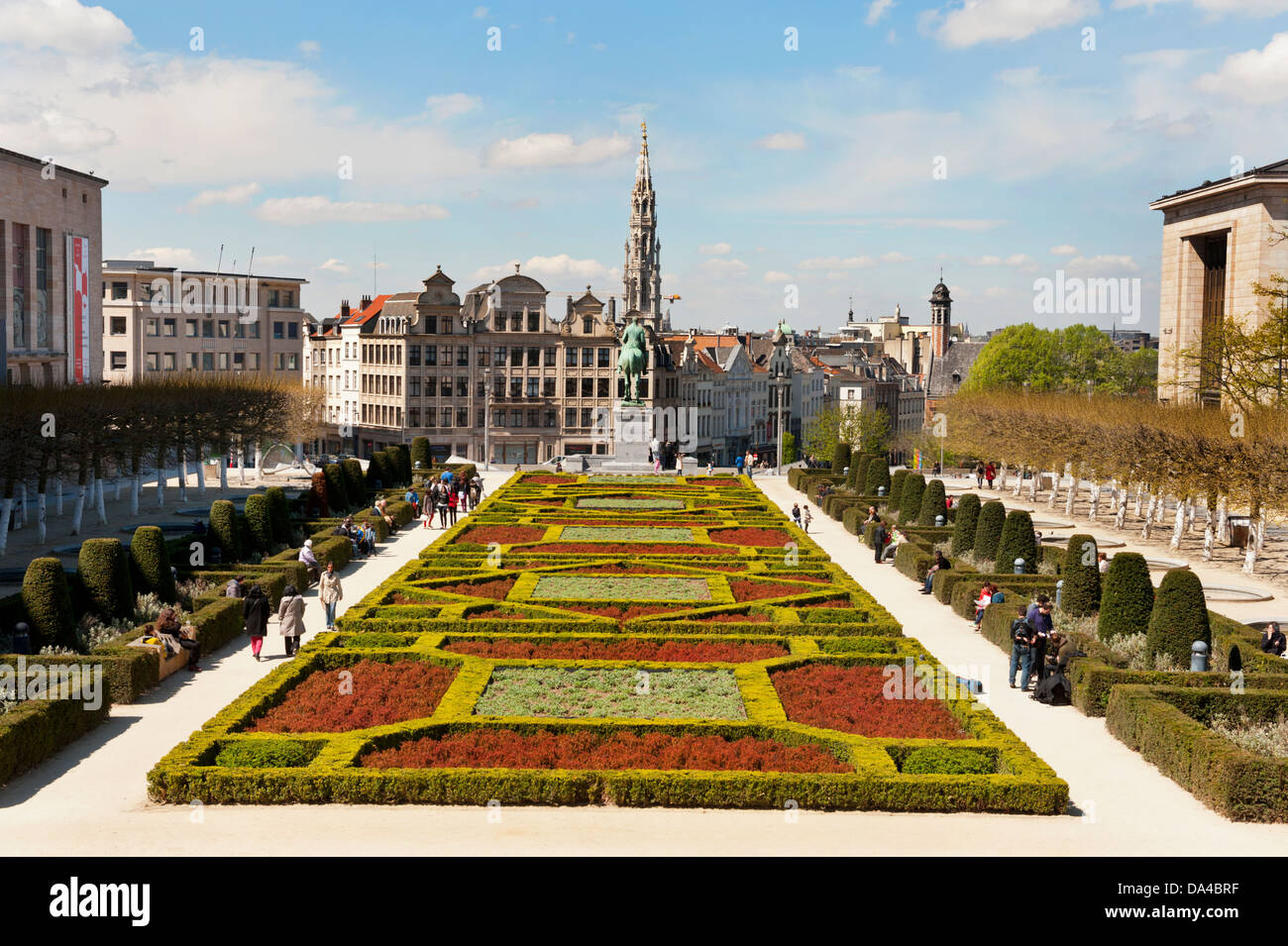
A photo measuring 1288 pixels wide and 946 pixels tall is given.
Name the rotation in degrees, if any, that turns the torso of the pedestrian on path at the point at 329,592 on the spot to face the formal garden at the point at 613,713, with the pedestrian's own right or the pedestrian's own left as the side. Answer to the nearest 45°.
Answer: approximately 45° to the pedestrian's own left

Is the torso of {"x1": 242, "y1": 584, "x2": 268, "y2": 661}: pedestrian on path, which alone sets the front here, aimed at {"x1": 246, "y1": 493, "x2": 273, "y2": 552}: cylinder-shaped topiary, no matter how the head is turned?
yes

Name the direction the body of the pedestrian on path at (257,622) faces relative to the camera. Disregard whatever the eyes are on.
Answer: away from the camera

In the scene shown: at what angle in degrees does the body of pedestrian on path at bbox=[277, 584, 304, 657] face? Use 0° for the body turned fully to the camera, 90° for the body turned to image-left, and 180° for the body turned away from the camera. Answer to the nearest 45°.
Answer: approximately 180°

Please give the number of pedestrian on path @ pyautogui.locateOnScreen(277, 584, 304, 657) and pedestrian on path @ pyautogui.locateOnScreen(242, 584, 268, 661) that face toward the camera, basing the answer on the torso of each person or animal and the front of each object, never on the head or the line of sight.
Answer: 0

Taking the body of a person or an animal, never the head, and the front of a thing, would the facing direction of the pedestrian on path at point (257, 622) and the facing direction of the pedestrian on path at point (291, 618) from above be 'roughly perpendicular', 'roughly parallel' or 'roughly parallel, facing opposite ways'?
roughly parallel

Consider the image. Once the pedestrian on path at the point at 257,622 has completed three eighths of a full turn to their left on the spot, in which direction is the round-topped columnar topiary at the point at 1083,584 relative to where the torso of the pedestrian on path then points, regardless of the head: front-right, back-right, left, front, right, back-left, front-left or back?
back-left

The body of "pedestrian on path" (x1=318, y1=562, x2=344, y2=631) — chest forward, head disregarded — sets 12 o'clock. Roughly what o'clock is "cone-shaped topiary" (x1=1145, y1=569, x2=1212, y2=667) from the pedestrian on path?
The cone-shaped topiary is roughly at 10 o'clock from the pedestrian on path.

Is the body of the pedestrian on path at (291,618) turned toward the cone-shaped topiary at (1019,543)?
no

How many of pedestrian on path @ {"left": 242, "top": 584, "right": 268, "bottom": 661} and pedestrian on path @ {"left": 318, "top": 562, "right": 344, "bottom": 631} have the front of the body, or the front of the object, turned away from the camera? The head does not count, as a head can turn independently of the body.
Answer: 1

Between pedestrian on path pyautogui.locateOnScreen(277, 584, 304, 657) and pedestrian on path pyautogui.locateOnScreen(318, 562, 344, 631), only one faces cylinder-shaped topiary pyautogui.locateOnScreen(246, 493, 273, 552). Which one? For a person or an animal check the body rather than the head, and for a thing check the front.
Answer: pedestrian on path pyautogui.locateOnScreen(277, 584, 304, 657)

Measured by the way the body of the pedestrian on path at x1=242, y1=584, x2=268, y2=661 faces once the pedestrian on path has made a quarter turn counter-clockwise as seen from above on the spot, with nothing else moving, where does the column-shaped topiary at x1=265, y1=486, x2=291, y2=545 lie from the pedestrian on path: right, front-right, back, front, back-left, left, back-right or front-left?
right

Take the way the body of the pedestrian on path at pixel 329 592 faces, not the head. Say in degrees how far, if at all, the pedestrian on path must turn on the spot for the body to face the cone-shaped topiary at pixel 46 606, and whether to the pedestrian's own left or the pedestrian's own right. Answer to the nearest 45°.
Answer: approximately 45° to the pedestrian's own right

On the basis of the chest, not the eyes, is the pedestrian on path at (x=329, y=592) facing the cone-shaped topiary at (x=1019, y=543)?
no

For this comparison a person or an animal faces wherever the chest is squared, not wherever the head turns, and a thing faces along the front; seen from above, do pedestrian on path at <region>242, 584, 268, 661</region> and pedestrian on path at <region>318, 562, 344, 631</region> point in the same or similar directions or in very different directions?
very different directions

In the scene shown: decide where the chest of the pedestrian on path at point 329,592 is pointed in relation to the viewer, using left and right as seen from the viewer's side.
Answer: facing the viewer

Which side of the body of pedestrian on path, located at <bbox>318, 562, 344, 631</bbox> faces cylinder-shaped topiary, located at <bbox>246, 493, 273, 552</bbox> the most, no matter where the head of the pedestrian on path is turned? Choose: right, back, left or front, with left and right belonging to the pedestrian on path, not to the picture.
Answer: back

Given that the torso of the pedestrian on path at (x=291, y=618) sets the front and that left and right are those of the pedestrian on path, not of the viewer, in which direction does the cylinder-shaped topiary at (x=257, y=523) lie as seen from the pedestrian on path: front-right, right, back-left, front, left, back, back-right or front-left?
front

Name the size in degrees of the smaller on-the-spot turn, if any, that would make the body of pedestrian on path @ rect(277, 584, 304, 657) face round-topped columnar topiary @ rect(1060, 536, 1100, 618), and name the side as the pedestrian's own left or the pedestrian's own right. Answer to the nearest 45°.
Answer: approximately 90° to the pedestrian's own right

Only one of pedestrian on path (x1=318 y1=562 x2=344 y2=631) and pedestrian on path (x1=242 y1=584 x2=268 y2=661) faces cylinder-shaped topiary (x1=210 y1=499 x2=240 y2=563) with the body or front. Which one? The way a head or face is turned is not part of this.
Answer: pedestrian on path (x1=242 y1=584 x2=268 y2=661)
